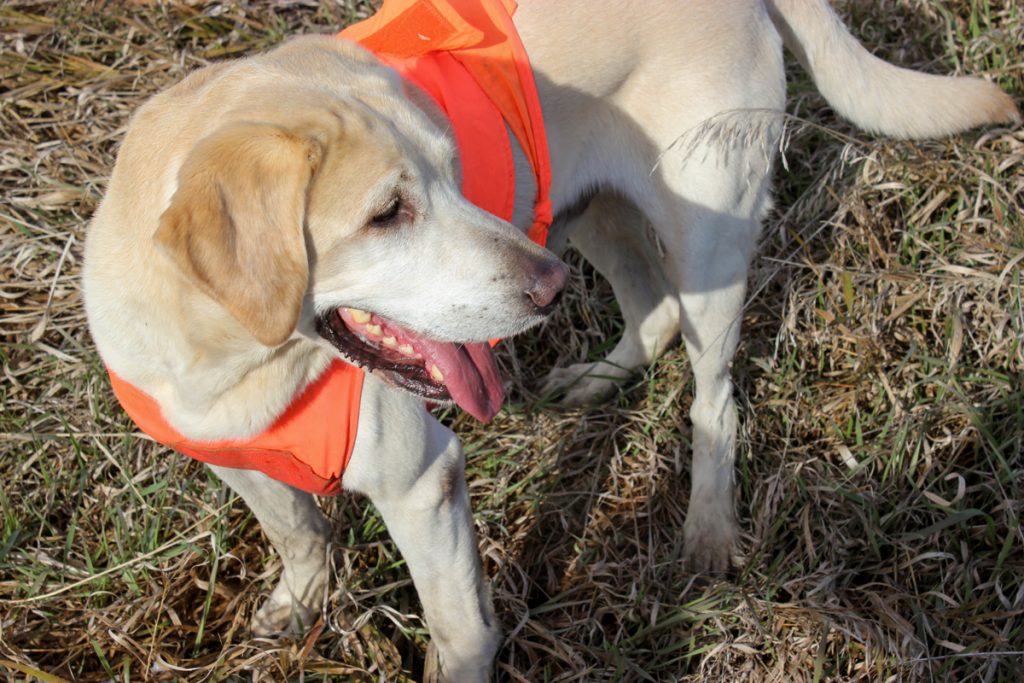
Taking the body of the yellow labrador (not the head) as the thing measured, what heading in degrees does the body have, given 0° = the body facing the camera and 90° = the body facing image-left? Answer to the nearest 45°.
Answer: approximately 45°
